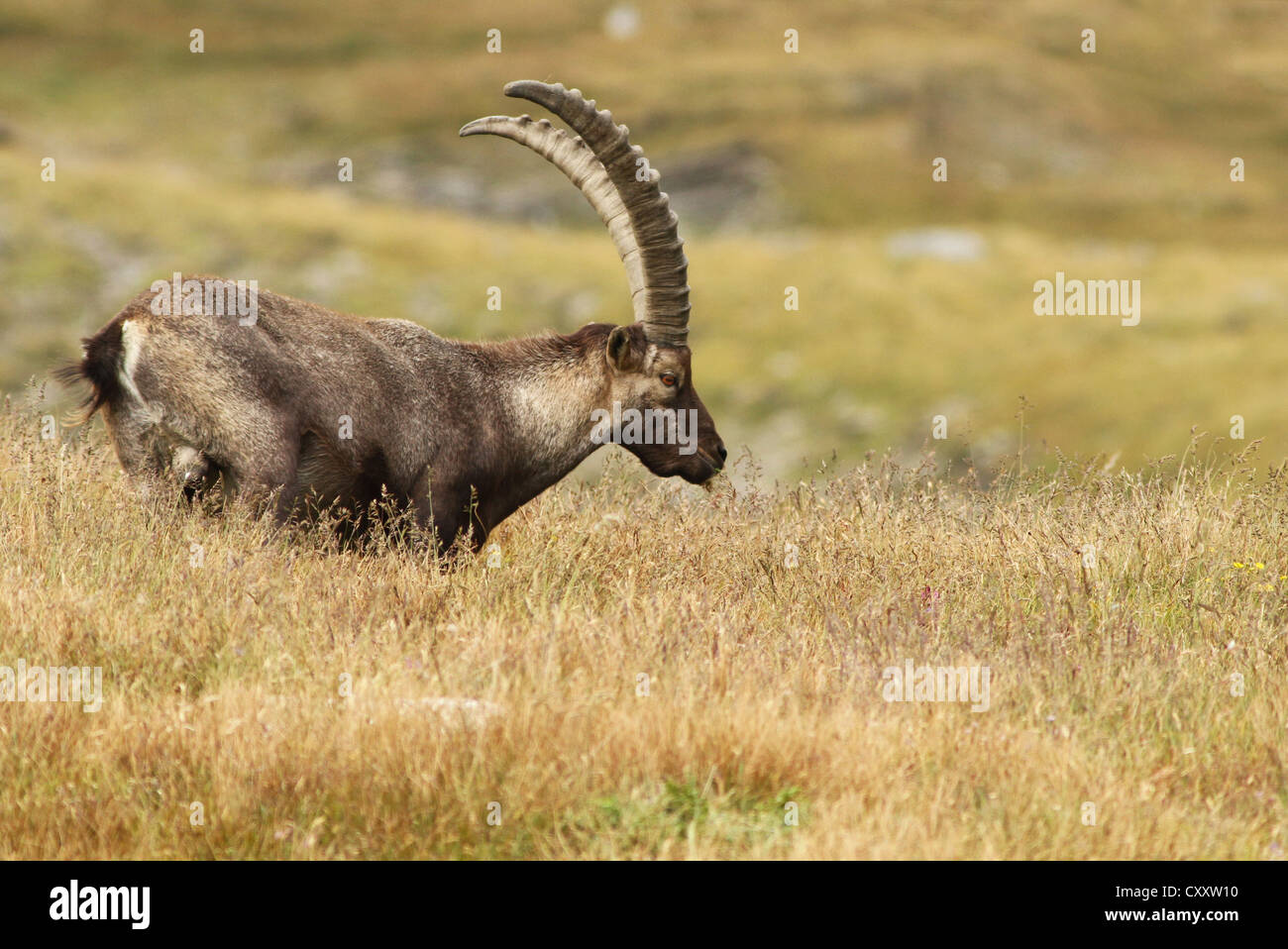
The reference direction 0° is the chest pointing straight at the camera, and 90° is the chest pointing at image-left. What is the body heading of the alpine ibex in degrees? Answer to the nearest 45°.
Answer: approximately 270°
